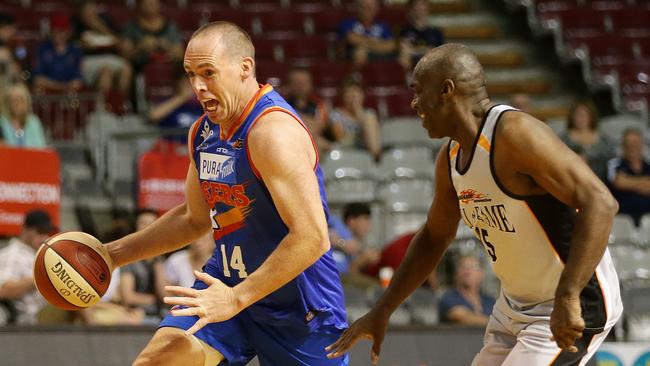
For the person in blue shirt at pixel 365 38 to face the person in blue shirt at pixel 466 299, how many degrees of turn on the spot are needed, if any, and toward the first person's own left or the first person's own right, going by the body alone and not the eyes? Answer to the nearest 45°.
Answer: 0° — they already face them

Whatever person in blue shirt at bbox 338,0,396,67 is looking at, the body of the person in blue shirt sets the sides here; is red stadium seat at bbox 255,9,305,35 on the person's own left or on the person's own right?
on the person's own right

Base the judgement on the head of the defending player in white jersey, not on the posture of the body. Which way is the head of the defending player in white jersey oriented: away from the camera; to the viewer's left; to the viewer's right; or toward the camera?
to the viewer's left

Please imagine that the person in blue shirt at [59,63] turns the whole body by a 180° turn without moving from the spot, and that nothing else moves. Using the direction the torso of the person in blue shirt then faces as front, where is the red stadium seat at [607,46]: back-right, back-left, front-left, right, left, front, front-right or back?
right

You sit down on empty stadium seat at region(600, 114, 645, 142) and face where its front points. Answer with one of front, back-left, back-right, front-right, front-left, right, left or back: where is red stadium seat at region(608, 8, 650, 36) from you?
back

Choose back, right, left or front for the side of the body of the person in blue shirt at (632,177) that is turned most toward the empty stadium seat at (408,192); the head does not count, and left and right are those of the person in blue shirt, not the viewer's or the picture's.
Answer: right

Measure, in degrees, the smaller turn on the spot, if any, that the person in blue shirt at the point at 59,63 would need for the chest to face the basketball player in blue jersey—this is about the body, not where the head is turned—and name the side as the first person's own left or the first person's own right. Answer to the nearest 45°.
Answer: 0° — they already face them

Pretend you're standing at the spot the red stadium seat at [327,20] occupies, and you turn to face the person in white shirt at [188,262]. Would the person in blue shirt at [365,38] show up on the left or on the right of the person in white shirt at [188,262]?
left

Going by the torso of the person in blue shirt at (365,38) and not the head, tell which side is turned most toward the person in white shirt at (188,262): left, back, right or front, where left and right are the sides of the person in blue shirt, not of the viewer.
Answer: front

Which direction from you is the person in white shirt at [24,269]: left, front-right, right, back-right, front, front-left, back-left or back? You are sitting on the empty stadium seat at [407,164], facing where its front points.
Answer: front-right

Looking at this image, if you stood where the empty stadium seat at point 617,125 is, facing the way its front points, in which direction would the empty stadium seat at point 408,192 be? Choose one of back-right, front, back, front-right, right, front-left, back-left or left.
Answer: front-right

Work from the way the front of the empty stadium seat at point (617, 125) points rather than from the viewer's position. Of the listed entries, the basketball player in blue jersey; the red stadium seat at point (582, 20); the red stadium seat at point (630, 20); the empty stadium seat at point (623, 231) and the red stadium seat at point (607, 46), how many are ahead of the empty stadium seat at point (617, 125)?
2

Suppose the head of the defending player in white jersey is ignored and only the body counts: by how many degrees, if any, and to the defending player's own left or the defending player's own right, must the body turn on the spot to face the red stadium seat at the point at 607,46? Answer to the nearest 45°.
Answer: approximately 135° to the defending player's own right

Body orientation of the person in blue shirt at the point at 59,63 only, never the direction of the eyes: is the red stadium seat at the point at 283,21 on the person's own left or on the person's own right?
on the person's own left
